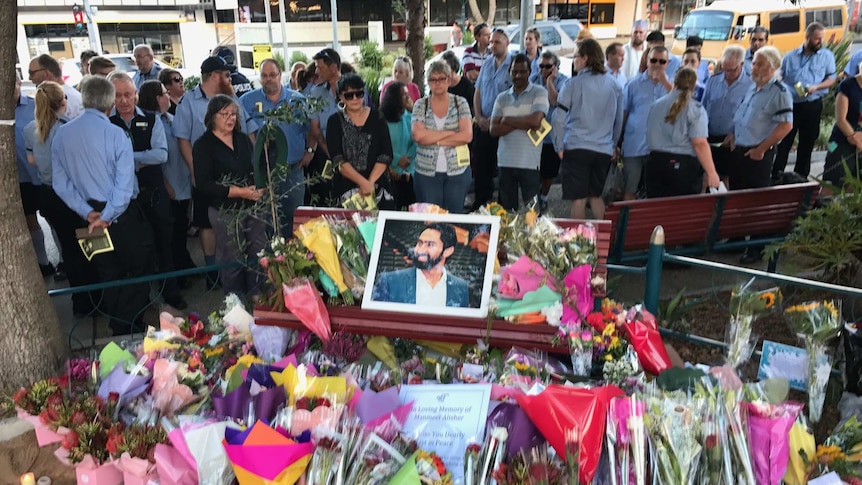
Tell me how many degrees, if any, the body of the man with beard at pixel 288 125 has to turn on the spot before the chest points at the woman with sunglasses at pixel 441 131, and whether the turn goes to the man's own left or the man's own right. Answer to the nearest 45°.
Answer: approximately 45° to the man's own left

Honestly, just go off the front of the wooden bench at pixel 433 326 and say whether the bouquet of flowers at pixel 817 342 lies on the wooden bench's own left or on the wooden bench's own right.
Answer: on the wooden bench's own left

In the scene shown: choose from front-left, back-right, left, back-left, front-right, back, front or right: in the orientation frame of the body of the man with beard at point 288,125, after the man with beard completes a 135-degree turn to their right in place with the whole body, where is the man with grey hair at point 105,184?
left

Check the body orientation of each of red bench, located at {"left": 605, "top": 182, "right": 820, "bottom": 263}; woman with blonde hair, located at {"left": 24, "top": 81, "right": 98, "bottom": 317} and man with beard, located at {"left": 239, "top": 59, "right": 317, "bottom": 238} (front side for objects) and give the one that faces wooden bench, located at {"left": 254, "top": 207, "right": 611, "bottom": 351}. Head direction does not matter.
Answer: the man with beard

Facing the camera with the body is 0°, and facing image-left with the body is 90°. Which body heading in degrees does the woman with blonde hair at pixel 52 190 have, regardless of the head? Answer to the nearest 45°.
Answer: approximately 225°

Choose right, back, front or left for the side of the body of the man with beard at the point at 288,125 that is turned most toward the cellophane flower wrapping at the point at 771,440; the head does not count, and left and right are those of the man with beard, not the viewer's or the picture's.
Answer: front

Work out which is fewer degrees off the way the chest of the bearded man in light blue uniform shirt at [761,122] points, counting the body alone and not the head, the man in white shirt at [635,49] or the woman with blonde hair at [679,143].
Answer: the woman with blonde hair

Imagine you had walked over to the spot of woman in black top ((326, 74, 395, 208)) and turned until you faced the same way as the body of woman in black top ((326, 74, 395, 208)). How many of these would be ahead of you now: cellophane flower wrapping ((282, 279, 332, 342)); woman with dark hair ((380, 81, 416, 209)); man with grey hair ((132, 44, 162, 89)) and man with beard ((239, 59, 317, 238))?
1

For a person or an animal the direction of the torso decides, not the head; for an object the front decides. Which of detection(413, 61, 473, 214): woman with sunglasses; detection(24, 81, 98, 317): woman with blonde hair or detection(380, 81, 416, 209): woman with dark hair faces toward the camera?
the woman with sunglasses

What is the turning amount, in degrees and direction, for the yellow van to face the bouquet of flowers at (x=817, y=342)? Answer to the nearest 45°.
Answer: approximately 45° to its left

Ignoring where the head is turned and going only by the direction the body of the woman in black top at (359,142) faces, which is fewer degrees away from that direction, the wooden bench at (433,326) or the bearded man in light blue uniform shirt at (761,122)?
the wooden bench

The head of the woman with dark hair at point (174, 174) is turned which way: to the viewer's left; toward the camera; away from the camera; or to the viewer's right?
to the viewer's right
